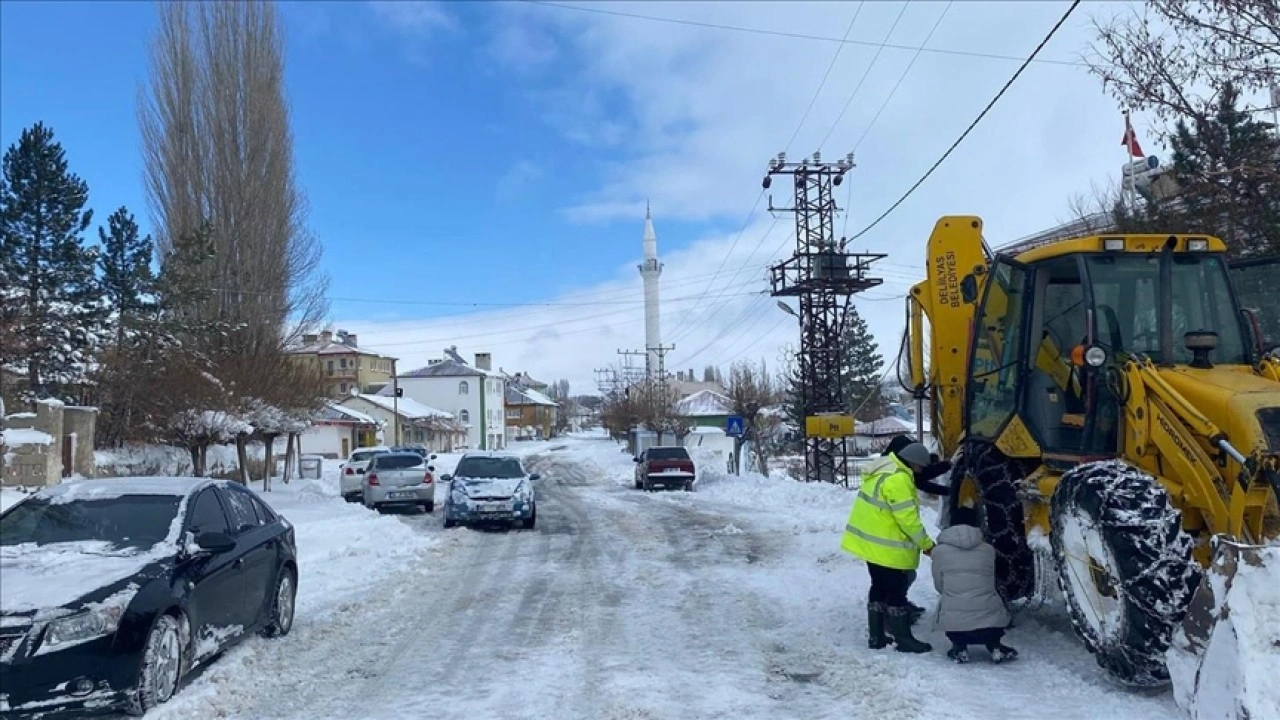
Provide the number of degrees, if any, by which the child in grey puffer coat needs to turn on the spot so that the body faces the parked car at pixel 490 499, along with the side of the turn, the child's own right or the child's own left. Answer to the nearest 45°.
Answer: approximately 45° to the child's own left

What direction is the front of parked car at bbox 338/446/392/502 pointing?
away from the camera

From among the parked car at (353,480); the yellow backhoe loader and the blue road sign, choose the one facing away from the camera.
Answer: the parked car

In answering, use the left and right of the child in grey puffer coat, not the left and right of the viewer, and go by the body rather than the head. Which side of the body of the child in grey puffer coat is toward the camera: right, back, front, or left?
back

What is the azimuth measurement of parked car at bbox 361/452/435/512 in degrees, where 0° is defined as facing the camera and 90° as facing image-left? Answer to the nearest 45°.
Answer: approximately 180°

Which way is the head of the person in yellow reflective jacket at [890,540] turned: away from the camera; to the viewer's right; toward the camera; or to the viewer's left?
to the viewer's right

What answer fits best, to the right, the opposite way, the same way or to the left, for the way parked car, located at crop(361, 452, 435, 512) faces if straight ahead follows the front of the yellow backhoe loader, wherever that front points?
the opposite way

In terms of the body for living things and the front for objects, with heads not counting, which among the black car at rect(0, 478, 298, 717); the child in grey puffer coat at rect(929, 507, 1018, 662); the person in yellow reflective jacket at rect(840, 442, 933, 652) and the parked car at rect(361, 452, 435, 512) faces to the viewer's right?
the person in yellow reflective jacket

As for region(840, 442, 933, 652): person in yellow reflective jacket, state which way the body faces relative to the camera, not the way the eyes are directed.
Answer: to the viewer's right

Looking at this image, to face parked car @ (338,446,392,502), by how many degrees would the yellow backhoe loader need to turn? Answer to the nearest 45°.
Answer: approximately 180°

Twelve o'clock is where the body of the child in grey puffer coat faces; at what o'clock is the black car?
The black car is roughly at 8 o'clock from the child in grey puffer coat.

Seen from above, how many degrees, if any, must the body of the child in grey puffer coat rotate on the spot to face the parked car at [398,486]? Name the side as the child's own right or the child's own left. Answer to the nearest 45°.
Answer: approximately 45° to the child's own left
